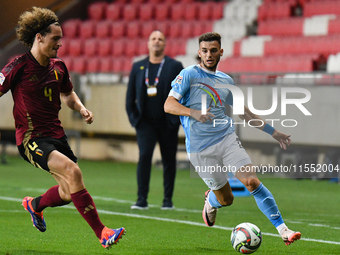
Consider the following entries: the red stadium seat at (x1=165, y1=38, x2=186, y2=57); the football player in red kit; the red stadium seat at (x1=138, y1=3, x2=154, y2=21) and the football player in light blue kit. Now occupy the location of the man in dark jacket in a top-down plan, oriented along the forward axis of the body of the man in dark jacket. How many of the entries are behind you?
2

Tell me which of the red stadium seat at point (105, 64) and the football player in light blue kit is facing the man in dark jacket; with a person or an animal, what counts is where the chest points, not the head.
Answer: the red stadium seat

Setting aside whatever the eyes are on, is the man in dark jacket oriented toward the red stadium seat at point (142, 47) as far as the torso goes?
no

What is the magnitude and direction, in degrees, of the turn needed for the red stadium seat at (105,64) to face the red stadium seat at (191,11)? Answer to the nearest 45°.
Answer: approximately 90° to its left

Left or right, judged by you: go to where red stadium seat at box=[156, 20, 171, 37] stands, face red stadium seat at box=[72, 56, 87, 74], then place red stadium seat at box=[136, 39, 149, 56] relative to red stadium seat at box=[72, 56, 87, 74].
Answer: left

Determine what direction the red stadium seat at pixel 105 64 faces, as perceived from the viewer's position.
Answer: facing the viewer

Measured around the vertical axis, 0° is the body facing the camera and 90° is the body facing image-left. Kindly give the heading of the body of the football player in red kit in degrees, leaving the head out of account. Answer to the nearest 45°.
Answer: approximately 315°

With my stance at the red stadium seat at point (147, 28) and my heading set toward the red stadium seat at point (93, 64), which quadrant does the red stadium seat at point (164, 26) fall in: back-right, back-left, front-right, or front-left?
back-left

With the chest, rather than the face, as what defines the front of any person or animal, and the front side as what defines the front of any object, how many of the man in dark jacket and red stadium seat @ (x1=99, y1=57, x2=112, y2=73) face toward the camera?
2

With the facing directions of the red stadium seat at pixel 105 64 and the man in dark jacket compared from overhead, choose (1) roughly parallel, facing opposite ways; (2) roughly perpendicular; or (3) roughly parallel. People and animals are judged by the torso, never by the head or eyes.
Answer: roughly parallel

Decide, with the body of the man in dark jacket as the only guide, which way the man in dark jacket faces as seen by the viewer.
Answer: toward the camera

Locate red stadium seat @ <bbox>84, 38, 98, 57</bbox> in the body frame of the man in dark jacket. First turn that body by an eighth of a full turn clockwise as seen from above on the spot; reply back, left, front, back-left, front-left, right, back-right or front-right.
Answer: back-right

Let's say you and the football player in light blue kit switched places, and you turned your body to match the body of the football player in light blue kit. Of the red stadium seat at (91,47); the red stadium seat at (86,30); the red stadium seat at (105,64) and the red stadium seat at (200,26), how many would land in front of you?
0

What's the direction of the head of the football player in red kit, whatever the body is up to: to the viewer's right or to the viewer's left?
to the viewer's right

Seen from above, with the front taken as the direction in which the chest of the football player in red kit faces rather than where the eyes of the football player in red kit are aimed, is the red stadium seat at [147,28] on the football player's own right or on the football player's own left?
on the football player's own left

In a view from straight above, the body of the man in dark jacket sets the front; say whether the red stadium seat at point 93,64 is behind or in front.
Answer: behind

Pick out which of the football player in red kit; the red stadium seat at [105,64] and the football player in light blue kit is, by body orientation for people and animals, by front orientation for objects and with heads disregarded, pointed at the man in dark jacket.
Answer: the red stadium seat

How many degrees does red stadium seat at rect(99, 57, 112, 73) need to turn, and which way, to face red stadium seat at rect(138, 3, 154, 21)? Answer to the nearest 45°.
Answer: approximately 135° to its left

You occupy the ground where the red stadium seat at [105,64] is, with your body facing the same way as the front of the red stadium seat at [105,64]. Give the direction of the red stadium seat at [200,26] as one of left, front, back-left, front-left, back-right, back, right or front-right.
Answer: left

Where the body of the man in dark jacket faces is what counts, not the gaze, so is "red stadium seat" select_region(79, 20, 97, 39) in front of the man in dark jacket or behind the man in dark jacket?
behind
